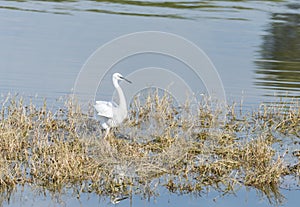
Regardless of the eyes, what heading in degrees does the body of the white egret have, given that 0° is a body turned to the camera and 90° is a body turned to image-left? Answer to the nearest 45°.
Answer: approximately 270°
